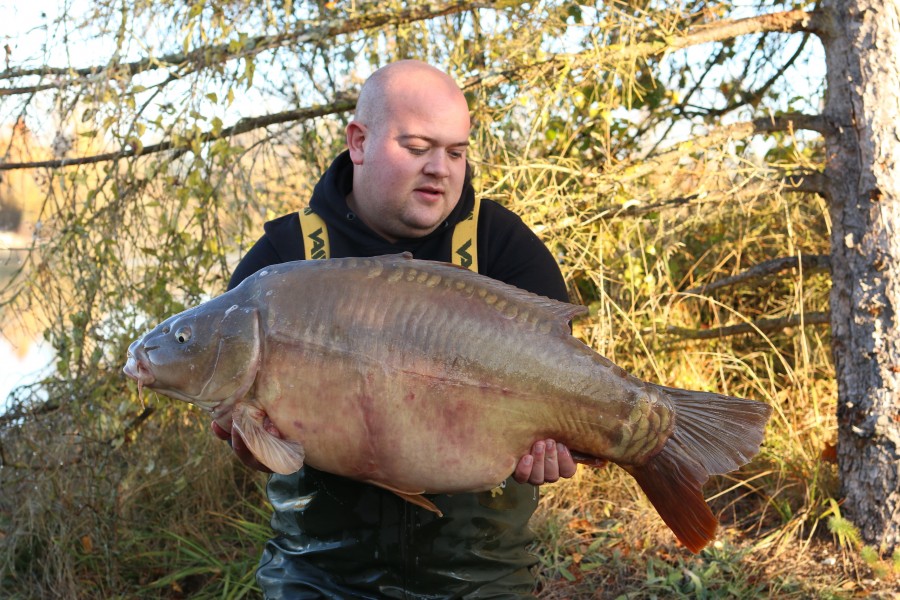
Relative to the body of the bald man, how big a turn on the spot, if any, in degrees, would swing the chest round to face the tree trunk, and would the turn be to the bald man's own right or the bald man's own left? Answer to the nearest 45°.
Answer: approximately 135° to the bald man's own left

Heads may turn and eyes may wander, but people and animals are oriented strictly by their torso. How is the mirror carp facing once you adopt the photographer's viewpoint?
facing to the left of the viewer

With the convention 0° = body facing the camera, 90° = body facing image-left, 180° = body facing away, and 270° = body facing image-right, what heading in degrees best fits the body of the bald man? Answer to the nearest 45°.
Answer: approximately 0°

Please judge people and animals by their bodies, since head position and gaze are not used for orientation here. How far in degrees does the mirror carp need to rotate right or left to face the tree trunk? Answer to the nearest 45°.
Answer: approximately 135° to its right
